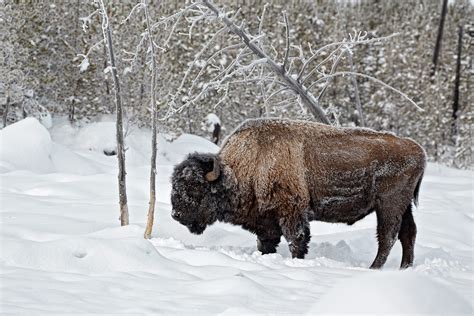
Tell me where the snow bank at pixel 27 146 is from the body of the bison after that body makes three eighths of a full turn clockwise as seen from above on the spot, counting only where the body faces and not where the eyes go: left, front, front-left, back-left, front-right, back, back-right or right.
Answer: left

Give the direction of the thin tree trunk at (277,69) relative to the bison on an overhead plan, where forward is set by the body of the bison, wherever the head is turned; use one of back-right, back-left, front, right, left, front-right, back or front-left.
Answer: right

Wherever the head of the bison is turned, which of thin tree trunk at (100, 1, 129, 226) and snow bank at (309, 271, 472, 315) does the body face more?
the thin tree trunk

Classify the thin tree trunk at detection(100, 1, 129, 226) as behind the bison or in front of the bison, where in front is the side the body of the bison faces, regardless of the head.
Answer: in front

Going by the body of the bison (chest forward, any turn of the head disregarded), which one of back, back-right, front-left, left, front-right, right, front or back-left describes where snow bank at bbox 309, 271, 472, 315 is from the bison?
left

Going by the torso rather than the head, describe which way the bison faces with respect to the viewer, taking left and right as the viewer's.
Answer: facing to the left of the viewer
